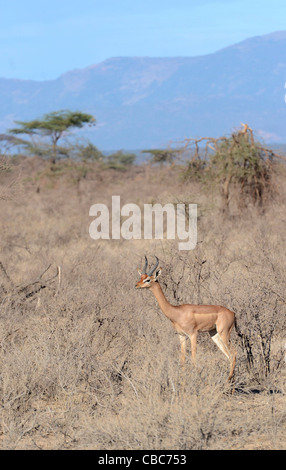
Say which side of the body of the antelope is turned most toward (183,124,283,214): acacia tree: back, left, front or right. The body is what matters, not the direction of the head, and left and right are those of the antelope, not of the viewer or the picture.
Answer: right

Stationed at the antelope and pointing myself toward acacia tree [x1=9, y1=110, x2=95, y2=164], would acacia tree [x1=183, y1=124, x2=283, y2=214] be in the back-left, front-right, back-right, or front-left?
front-right

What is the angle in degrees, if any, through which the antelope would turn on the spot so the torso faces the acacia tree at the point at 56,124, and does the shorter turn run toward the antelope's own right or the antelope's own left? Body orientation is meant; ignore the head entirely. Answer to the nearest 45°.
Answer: approximately 90° to the antelope's own right

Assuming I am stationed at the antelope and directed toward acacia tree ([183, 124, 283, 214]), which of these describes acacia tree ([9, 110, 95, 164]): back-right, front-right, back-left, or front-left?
front-left

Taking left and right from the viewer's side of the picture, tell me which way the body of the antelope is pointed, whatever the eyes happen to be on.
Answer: facing to the left of the viewer
